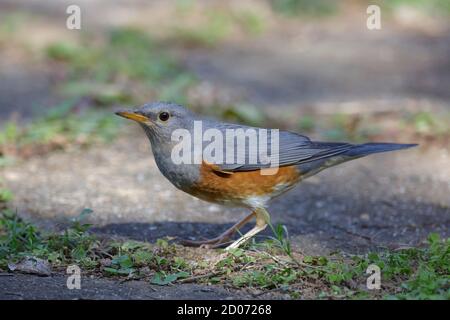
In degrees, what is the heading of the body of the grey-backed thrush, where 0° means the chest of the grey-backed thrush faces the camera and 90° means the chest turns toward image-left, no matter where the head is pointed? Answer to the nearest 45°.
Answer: approximately 90°
